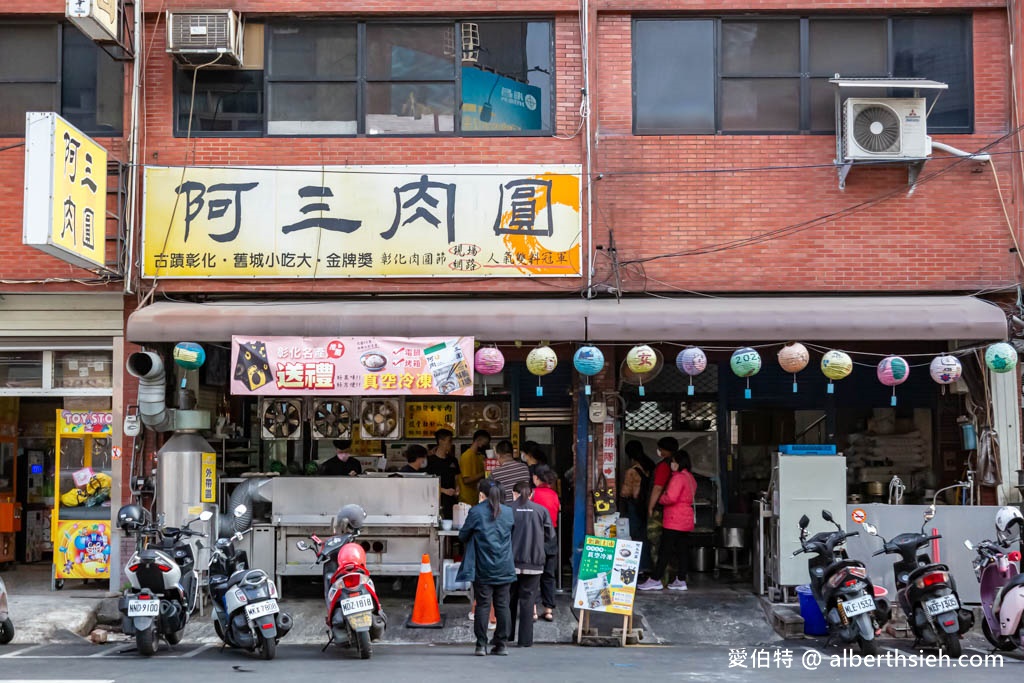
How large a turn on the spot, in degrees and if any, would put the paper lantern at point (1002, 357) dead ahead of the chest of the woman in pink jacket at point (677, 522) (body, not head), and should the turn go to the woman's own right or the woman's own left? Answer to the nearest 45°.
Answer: approximately 135° to the woman's own left

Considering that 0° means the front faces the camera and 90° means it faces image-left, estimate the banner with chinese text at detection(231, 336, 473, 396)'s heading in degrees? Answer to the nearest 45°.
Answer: approximately 0°

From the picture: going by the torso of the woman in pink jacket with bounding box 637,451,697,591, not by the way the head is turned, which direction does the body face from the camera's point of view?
to the viewer's left

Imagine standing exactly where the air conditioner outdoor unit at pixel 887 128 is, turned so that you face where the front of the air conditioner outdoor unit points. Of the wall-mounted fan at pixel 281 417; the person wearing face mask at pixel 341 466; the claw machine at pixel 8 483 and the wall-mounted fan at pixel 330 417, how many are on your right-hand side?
4

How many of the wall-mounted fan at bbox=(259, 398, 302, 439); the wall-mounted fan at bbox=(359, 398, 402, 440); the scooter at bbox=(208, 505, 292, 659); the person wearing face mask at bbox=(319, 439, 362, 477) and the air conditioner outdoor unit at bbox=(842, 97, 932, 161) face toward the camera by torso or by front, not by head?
4

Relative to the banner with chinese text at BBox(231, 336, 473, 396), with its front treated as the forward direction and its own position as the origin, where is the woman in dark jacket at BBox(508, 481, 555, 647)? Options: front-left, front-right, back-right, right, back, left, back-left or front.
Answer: front-left

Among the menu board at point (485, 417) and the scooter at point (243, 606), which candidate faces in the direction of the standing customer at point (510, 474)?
the menu board

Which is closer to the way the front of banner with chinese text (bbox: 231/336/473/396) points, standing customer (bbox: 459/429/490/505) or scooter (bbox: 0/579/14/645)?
the scooter

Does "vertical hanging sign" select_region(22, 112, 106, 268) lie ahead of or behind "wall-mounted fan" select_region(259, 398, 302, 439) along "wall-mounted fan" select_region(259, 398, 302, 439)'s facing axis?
ahead
